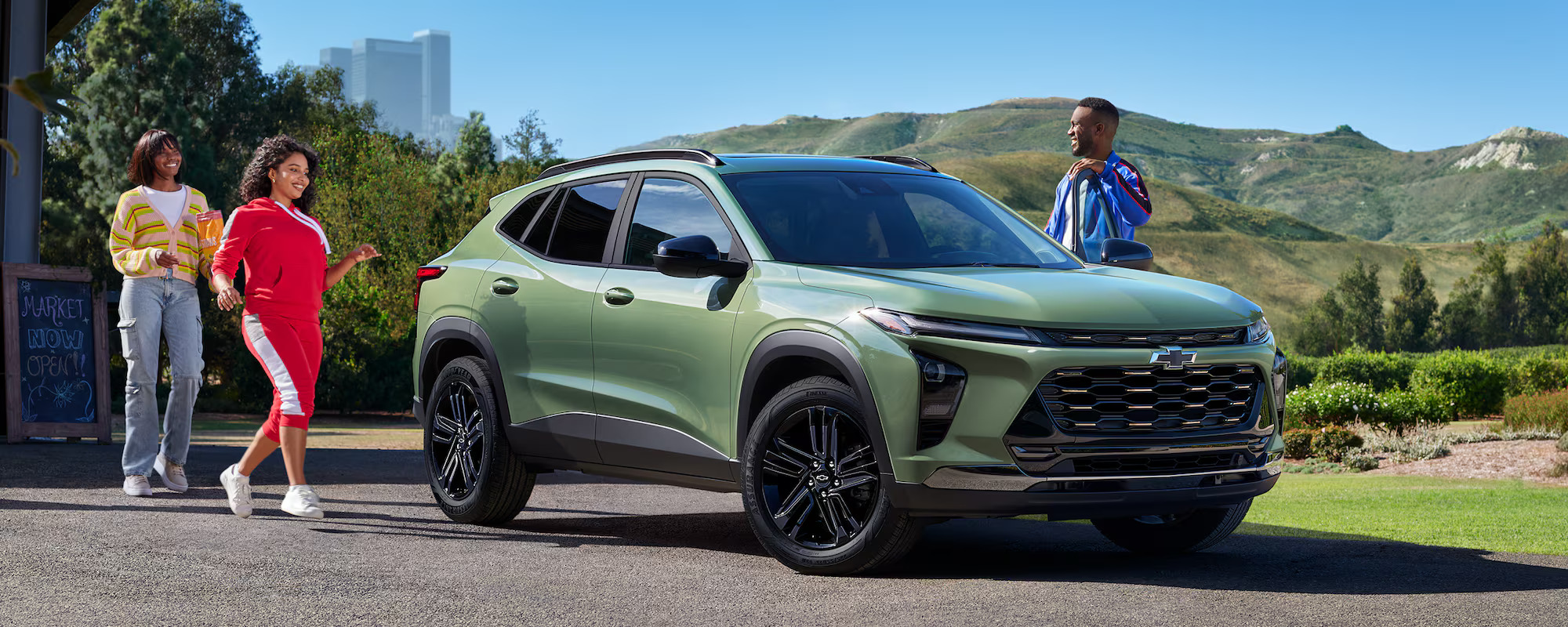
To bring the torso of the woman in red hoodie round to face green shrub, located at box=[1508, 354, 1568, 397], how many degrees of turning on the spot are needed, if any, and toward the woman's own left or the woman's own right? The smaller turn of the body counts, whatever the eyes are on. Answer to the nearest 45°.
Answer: approximately 90° to the woman's own left

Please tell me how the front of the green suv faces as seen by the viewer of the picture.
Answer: facing the viewer and to the right of the viewer

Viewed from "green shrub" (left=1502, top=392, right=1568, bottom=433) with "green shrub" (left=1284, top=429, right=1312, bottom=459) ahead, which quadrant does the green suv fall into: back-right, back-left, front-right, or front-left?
front-left

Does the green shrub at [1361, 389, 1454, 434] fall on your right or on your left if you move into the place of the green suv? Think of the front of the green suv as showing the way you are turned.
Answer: on your left

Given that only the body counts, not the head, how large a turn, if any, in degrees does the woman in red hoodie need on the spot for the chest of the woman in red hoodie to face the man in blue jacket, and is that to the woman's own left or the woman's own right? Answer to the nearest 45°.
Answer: approximately 45° to the woman's own left

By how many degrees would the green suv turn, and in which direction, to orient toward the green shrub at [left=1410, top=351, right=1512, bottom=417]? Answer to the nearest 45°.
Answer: approximately 90° to its left

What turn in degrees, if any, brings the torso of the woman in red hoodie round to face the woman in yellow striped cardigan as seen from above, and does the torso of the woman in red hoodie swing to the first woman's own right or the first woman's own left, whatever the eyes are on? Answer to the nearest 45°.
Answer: approximately 180°

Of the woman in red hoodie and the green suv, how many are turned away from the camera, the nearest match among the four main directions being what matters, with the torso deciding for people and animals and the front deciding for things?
0

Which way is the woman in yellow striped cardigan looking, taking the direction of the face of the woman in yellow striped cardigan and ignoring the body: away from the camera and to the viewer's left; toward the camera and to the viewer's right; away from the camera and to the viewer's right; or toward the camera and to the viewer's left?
toward the camera and to the viewer's right

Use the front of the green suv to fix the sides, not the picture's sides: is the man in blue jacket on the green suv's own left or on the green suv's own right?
on the green suv's own left

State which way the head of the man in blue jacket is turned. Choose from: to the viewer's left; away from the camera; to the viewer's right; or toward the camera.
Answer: to the viewer's left

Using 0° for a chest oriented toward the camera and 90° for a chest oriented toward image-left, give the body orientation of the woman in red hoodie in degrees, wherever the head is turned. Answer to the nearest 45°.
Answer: approximately 315°

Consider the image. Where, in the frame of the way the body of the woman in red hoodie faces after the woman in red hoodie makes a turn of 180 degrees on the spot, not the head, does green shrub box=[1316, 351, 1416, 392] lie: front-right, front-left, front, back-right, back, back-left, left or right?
right

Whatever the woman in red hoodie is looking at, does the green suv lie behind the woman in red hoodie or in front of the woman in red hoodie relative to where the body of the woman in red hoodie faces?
in front

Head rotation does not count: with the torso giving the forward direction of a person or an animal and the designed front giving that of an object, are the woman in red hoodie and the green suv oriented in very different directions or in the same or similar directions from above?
same or similar directions

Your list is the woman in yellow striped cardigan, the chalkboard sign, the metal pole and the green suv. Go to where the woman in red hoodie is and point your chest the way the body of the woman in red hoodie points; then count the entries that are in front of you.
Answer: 1
